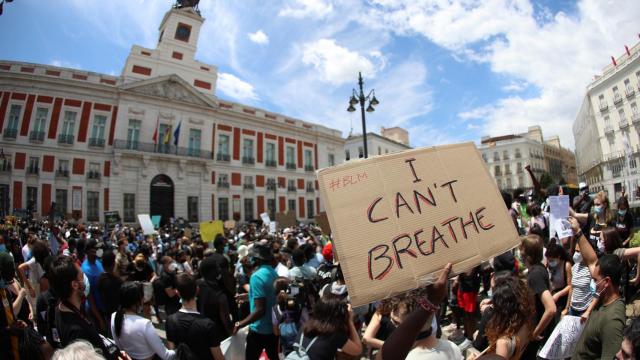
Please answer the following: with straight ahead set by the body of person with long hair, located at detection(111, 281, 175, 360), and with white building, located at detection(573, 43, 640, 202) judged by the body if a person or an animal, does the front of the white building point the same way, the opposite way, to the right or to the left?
to the left

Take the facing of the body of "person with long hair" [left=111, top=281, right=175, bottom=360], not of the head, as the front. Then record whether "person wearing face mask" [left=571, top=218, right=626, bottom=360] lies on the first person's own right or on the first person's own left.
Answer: on the first person's own right

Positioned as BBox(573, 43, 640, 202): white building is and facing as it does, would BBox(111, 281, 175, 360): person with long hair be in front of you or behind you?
in front

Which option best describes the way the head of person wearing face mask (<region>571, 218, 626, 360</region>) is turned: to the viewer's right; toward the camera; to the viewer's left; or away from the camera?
to the viewer's left

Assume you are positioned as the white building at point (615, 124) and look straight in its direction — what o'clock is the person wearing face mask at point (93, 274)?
The person wearing face mask is roughly at 11 o'clock from the white building.

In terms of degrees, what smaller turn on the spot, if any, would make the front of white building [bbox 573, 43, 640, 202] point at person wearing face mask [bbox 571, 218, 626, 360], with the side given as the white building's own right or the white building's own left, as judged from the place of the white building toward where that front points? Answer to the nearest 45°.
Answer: approximately 45° to the white building's own left

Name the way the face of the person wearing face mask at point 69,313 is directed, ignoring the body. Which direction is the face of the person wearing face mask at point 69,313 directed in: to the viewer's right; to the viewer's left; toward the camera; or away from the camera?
to the viewer's right

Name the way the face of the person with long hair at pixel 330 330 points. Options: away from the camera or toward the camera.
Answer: away from the camera

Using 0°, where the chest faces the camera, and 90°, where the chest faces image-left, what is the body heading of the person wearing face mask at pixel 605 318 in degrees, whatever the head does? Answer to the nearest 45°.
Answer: approximately 90°

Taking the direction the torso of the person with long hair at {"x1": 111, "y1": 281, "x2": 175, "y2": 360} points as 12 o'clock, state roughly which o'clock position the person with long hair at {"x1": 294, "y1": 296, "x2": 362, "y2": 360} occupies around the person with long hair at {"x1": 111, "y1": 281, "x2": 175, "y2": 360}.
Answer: the person with long hair at {"x1": 294, "y1": 296, "x2": 362, "y2": 360} is roughly at 3 o'clock from the person with long hair at {"x1": 111, "y1": 281, "x2": 175, "y2": 360}.

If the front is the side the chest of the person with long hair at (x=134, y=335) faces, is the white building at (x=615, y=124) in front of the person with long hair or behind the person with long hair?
in front

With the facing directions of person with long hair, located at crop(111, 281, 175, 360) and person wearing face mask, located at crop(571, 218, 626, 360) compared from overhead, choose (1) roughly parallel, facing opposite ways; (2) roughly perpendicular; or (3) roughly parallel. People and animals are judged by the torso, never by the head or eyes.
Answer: roughly perpendicular

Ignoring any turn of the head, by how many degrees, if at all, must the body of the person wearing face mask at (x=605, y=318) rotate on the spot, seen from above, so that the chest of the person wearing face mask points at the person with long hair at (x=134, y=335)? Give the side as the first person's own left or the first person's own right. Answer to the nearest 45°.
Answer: approximately 45° to the first person's own left

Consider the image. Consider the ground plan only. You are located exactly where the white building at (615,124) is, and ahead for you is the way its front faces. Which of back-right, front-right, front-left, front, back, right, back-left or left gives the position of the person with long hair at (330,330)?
front-left

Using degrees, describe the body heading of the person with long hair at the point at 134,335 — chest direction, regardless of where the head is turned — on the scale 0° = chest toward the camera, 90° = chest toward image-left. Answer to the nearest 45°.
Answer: approximately 225°

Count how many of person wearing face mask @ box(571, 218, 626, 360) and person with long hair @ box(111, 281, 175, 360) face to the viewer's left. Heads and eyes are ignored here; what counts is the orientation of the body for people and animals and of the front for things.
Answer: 1
